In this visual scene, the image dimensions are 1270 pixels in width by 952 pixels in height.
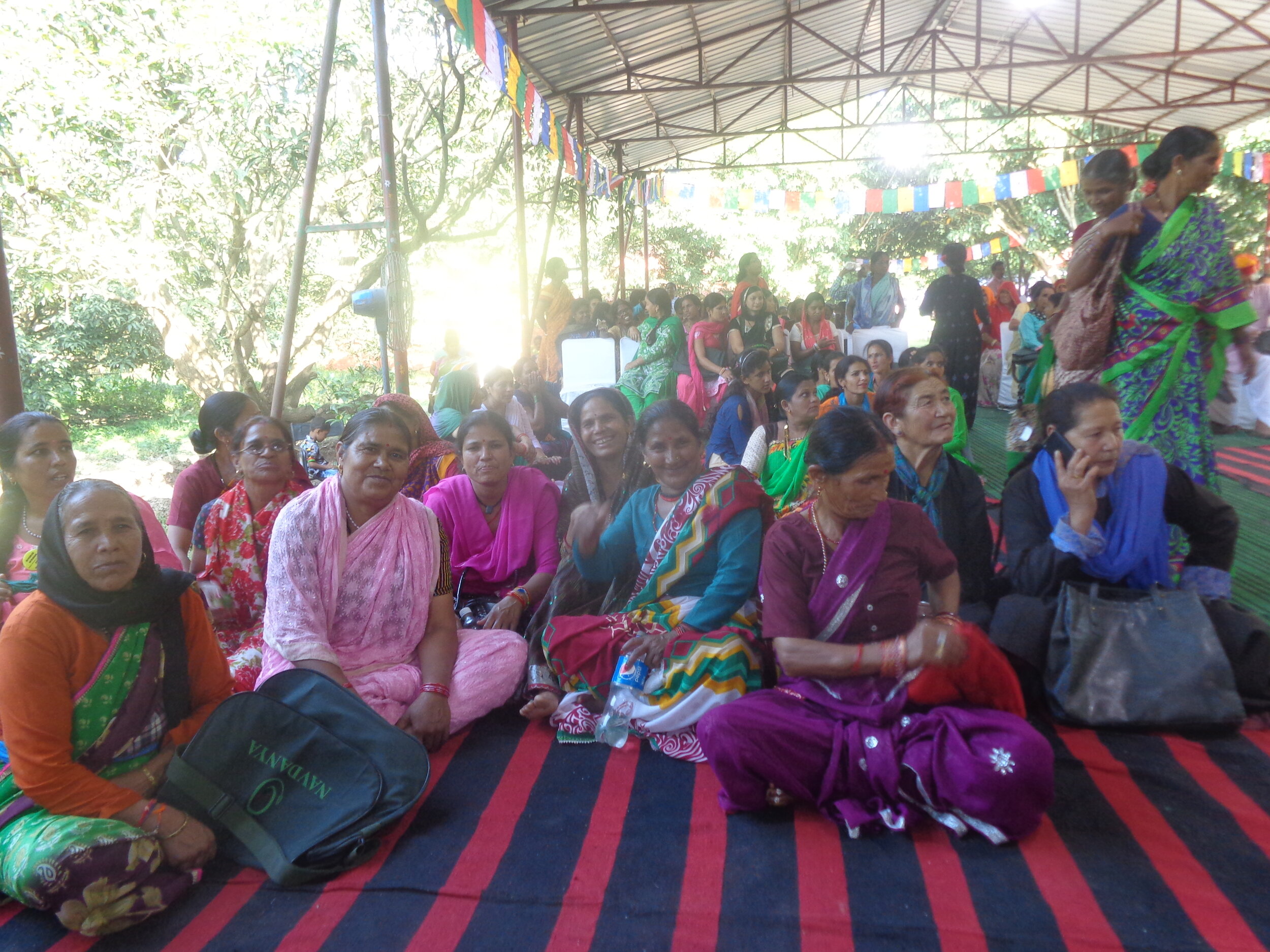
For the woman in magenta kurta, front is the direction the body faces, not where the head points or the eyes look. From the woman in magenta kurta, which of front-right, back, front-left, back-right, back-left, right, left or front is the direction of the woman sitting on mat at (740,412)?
back-left

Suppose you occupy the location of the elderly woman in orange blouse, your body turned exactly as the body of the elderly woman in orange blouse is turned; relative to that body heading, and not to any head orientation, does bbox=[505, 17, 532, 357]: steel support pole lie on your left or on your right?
on your left

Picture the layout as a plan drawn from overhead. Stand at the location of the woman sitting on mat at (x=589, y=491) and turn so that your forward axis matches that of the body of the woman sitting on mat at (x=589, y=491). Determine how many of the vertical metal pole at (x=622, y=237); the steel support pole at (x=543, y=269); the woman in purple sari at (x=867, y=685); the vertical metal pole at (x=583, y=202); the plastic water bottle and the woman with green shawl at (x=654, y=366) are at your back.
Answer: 4

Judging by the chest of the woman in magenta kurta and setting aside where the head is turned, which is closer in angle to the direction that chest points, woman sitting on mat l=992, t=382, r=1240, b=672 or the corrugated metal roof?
the woman sitting on mat

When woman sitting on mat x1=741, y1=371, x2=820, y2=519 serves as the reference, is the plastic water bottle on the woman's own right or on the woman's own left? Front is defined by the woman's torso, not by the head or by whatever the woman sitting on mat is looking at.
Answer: on the woman's own right

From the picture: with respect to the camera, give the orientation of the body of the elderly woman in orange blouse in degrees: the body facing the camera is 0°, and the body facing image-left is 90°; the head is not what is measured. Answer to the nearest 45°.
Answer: approximately 315°

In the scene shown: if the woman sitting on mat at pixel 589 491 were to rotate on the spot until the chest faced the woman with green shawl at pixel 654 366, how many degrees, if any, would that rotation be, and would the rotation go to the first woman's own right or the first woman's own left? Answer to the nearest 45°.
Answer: approximately 180°

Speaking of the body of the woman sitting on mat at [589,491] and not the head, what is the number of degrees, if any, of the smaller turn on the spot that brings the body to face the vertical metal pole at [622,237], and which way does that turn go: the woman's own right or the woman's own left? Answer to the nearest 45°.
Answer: approximately 180°

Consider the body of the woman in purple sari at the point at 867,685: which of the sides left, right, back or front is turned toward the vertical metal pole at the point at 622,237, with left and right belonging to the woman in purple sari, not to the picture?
back
